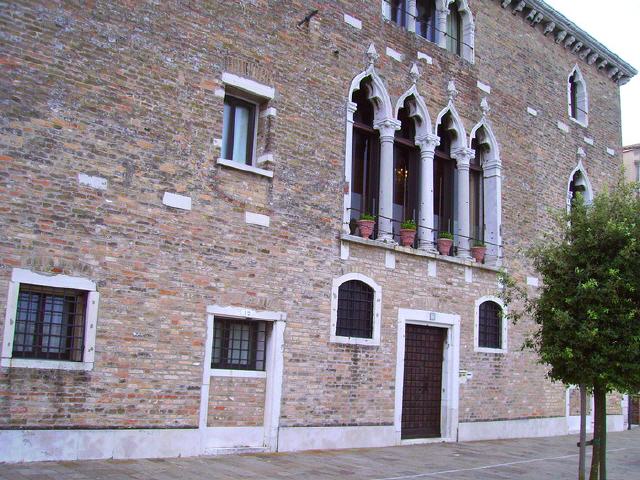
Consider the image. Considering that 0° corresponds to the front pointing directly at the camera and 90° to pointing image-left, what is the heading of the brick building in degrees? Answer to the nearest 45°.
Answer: approximately 315°
